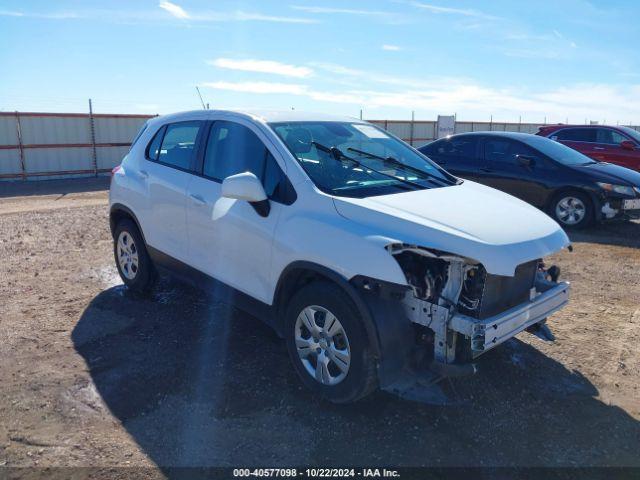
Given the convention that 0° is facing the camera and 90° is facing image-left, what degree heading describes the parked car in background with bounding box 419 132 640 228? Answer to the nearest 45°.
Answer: approximately 315°

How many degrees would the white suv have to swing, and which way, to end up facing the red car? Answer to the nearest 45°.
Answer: approximately 90° to its left

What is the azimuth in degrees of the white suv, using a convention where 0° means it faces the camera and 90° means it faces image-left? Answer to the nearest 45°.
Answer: approximately 315°

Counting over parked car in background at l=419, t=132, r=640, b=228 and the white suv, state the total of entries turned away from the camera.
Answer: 0

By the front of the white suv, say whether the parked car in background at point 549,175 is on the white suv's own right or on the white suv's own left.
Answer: on the white suv's own left
